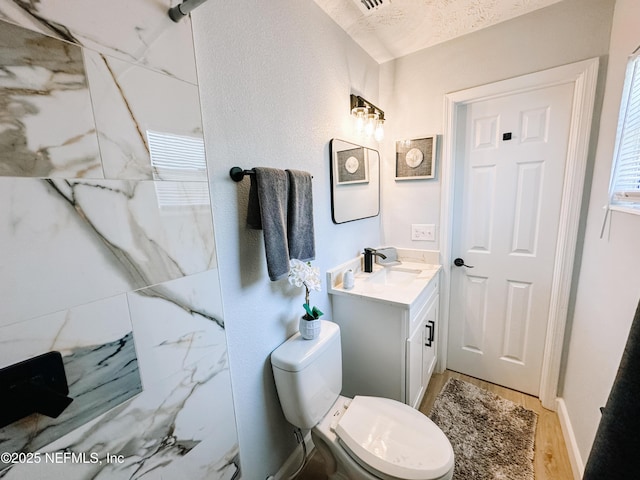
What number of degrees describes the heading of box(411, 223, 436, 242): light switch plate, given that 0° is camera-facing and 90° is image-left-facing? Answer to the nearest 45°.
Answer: approximately 0°

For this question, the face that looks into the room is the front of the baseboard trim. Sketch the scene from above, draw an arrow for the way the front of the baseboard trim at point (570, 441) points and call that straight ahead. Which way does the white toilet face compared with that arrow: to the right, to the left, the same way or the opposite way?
the opposite way

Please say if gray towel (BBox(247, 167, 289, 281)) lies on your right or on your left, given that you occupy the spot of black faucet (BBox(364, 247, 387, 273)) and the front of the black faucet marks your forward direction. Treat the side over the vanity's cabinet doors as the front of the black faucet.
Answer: on your right

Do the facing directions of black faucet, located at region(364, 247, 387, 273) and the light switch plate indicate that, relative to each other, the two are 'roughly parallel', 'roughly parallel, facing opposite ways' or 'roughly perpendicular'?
roughly perpendicular

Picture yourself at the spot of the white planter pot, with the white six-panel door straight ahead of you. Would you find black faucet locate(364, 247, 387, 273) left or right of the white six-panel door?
left

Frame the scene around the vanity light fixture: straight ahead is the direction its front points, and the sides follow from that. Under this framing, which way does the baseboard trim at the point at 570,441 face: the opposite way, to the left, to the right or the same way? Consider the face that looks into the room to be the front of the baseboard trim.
the opposite way

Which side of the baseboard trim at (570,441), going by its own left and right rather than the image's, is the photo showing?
left
